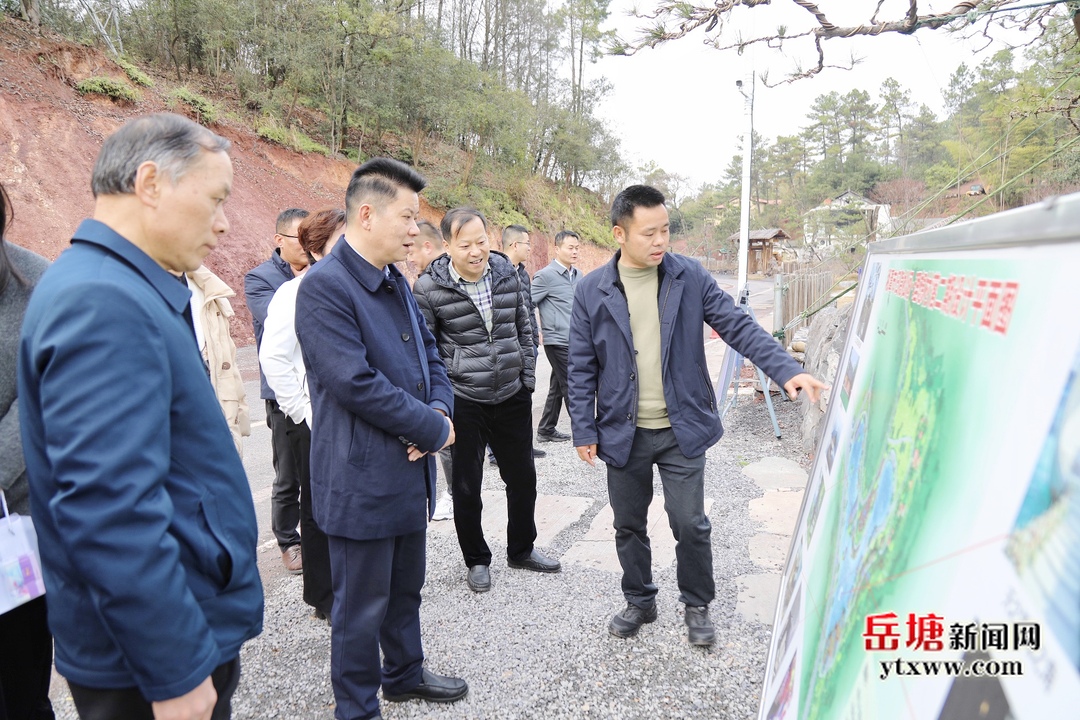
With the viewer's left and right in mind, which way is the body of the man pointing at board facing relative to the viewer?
facing the viewer

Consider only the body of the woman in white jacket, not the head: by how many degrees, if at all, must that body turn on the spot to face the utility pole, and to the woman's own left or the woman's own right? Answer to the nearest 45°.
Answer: approximately 45° to the woman's own left

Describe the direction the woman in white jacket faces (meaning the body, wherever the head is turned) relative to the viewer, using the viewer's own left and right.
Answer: facing to the right of the viewer

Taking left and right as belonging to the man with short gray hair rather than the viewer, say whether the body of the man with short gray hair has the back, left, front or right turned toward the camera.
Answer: right

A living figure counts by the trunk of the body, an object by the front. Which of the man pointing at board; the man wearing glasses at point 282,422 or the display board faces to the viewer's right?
the man wearing glasses

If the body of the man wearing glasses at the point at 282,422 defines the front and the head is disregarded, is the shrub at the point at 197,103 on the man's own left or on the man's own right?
on the man's own left

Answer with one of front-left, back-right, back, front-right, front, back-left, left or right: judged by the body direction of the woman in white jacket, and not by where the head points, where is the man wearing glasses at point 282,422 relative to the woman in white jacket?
left

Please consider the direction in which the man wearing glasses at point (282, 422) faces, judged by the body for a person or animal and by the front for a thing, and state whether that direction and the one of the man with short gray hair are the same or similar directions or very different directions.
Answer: same or similar directions

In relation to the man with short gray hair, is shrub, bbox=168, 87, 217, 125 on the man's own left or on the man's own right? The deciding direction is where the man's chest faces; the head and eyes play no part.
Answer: on the man's own left

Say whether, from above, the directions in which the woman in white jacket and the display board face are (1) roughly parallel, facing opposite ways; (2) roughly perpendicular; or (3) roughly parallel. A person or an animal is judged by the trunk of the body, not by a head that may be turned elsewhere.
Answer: roughly parallel, facing opposite ways

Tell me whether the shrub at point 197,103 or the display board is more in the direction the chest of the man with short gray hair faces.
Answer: the display board

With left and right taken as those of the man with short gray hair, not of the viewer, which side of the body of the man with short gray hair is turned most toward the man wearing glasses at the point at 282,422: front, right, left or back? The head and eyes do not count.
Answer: left

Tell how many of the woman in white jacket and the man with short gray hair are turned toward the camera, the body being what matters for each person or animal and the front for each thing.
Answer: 0

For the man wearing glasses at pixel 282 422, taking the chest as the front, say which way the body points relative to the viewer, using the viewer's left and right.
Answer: facing to the right of the viewer

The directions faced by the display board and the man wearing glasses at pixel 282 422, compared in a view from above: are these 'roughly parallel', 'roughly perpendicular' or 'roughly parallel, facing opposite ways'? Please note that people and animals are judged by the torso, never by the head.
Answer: roughly parallel, facing opposite ways

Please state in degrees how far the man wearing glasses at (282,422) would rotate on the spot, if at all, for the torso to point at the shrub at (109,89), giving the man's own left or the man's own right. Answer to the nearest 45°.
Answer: approximately 90° to the man's own left

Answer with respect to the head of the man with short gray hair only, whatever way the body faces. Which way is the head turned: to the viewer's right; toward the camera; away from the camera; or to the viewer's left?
to the viewer's right
